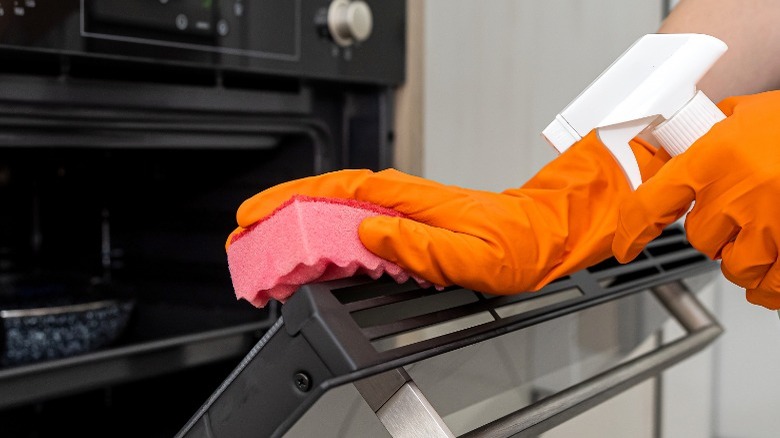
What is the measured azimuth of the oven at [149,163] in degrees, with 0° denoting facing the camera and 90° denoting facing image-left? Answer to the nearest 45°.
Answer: approximately 315°
